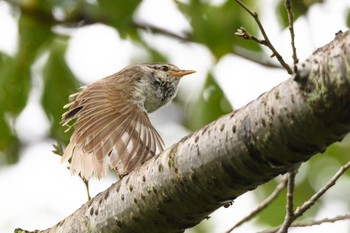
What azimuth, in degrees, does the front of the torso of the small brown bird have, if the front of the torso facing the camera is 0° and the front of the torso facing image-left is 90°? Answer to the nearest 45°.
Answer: approximately 270°
